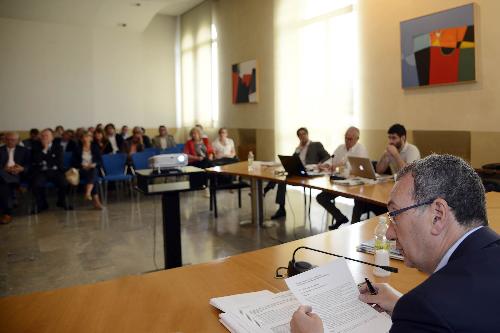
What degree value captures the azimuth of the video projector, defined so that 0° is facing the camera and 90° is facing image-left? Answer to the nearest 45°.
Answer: approximately 0°

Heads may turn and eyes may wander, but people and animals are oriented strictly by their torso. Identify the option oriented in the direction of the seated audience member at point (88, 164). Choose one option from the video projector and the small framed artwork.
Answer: the small framed artwork

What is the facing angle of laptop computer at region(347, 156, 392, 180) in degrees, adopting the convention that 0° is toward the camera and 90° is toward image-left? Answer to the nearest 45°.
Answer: approximately 225°

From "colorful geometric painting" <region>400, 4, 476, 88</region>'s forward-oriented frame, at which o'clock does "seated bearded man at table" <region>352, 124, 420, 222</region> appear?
The seated bearded man at table is roughly at 11 o'clock from the colorful geometric painting.

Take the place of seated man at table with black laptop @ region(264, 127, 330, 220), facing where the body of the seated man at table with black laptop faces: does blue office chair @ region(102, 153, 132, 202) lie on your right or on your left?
on your right

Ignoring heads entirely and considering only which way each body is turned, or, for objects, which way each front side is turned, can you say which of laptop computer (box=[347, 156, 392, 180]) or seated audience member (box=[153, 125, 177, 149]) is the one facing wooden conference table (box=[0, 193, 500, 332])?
the seated audience member

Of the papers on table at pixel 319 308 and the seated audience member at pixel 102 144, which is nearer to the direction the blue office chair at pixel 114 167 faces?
the papers on table

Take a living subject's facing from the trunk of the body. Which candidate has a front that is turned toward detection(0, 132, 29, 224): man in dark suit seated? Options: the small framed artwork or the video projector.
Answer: the small framed artwork

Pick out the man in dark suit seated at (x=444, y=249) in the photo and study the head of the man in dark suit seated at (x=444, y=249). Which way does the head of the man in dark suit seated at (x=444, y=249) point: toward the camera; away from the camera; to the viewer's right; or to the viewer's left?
to the viewer's left
